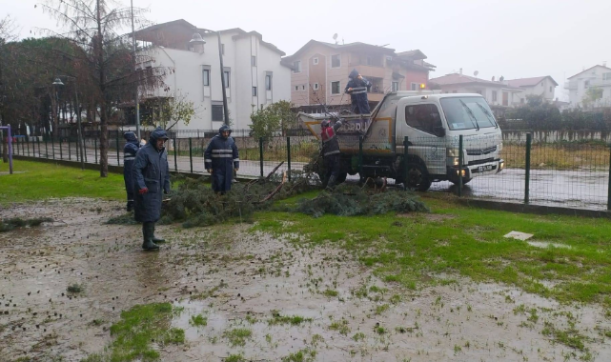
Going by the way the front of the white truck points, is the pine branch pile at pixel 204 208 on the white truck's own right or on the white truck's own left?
on the white truck's own right

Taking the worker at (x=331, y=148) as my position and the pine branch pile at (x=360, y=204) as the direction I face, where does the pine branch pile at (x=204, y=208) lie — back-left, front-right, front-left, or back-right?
front-right

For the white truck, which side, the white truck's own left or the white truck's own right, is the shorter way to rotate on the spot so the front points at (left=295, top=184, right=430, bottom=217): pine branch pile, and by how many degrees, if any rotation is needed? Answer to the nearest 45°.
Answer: approximately 90° to the white truck's own right

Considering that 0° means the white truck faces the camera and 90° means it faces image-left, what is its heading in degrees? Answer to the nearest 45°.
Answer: approximately 315°

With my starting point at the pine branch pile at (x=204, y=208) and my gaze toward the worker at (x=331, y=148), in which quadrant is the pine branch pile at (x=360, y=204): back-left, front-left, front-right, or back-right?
front-right
